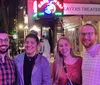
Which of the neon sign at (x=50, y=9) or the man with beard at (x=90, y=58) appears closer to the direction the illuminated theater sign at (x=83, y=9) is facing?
the man with beard

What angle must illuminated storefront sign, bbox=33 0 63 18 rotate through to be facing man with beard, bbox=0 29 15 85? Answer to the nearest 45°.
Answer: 0° — it already faces them

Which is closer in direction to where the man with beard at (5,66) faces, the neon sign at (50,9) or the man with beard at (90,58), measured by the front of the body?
the man with beard

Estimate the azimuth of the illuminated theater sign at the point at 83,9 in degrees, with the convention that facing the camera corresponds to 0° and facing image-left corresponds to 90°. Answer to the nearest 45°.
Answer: approximately 0°

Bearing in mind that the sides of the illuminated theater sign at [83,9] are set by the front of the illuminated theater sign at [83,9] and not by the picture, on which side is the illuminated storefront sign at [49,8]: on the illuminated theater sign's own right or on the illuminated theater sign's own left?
on the illuminated theater sign's own right

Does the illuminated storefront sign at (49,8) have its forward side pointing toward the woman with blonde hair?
yes

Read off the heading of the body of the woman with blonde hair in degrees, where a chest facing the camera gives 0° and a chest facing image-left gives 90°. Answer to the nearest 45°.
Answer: approximately 0°

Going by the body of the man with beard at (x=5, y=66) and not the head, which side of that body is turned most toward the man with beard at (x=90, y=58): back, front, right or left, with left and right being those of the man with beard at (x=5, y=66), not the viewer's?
left

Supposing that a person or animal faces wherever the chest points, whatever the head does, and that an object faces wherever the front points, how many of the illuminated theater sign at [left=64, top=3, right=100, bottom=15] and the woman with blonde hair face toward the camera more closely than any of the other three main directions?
2

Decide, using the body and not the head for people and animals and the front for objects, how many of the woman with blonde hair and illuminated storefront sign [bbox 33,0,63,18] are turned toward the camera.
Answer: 2

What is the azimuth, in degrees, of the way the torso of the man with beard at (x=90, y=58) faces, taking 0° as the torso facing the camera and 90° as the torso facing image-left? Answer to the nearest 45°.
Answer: approximately 45°

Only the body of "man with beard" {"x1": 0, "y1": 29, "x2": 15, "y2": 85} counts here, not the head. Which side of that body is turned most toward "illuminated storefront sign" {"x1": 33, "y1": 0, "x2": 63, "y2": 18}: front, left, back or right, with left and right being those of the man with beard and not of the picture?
back

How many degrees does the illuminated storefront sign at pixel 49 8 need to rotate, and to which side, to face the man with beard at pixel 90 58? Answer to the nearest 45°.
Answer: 0° — it already faces them
